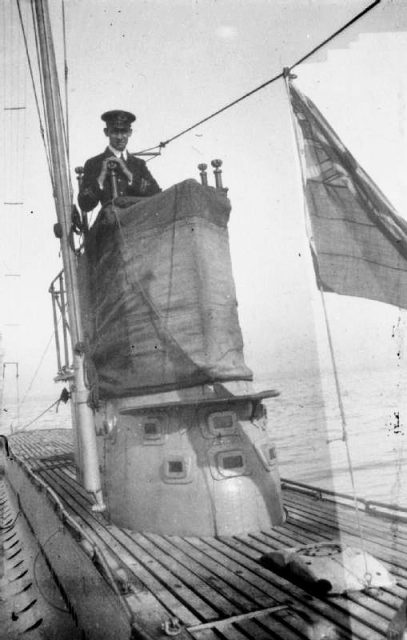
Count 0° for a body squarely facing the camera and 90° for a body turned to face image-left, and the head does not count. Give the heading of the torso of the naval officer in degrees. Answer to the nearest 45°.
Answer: approximately 0°
